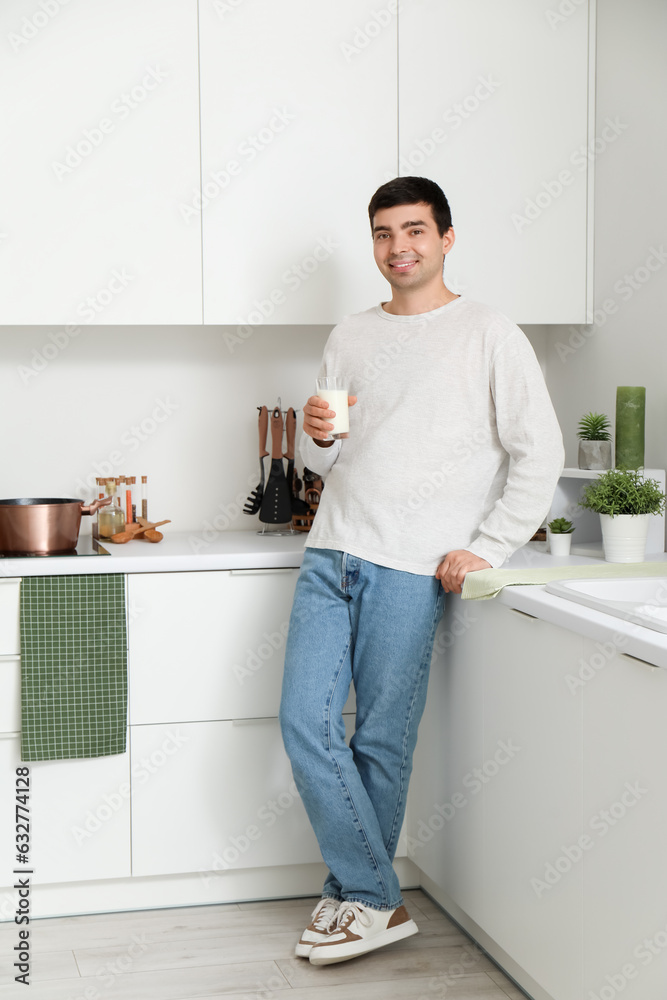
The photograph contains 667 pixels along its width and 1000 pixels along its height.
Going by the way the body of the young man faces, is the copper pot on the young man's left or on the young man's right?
on the young man's right

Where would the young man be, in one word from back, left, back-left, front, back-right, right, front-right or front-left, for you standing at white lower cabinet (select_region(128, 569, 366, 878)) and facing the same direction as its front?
front-left

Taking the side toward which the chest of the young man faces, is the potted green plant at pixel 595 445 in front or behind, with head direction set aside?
behind

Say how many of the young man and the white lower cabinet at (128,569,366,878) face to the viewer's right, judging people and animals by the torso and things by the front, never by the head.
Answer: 0

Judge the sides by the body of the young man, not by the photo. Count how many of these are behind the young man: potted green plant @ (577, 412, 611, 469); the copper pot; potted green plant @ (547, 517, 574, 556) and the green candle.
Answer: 3

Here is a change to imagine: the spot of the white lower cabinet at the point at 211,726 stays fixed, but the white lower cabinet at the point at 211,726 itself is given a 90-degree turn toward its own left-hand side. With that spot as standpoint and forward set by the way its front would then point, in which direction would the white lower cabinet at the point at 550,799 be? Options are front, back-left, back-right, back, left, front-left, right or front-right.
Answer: front-right

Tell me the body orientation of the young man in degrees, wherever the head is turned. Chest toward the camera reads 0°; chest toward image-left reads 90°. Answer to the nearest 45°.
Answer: approximately 45°

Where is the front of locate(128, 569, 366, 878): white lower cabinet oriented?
toward the camera

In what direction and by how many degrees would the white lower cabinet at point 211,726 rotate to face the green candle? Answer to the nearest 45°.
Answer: approximately 90° to its left

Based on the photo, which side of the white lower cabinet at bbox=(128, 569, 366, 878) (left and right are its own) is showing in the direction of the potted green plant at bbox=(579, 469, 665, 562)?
left

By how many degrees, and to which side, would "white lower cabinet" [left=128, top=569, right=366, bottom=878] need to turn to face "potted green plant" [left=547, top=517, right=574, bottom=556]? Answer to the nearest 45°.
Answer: approximately 90° to its left

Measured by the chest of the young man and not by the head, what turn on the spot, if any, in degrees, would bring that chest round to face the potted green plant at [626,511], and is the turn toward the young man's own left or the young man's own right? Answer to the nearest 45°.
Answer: approximately 180°

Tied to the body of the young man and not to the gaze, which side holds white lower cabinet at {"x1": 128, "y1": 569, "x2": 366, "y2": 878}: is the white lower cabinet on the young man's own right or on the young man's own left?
on the young man's own right

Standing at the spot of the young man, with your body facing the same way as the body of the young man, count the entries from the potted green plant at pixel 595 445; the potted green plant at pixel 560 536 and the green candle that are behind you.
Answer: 3

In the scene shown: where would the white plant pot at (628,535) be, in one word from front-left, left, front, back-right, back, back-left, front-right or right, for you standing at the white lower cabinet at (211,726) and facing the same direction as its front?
left
